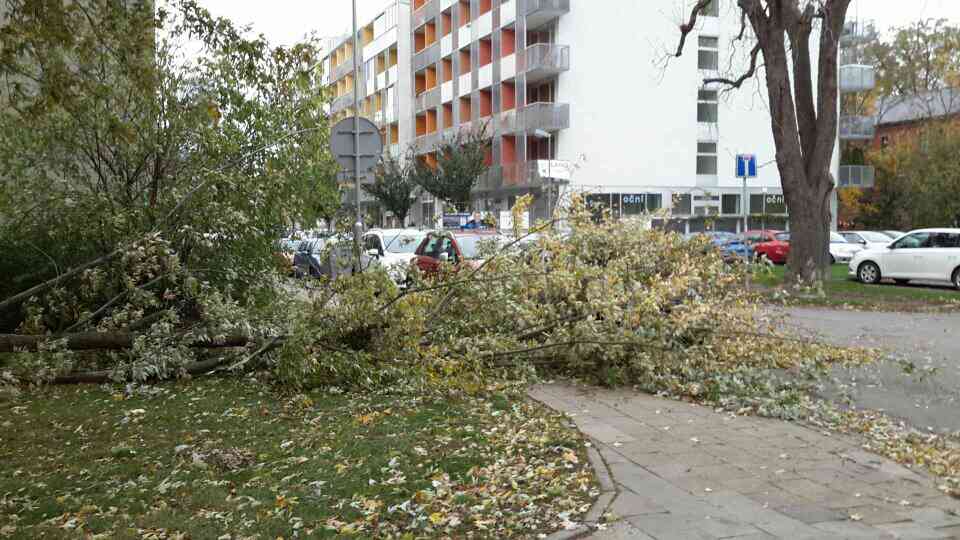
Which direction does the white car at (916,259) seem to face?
to the viewer's left

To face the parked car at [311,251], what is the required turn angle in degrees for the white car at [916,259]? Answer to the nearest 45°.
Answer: approximately 45° to its left

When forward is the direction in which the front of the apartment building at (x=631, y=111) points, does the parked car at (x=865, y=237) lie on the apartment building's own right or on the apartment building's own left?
on the apartment building's own left

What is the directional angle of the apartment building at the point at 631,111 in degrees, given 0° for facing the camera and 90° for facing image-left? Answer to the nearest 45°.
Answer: approximately 45°

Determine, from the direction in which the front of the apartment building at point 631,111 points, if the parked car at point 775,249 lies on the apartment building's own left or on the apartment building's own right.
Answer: on the apartment building's own left

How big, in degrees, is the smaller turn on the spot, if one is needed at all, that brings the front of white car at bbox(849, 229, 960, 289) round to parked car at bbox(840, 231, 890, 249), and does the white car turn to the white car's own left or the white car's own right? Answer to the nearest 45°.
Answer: approximately 90° to the white car's own right
